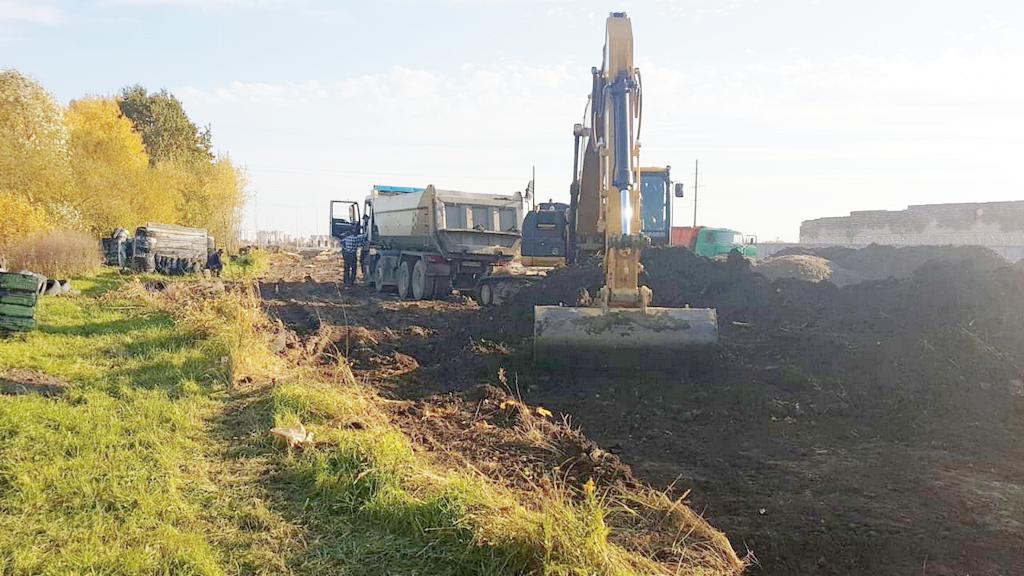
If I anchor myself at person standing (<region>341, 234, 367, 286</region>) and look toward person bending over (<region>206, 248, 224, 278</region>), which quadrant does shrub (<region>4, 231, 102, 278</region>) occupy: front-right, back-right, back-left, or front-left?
front-left

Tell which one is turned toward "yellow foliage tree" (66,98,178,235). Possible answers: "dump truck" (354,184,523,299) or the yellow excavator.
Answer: the dump truck

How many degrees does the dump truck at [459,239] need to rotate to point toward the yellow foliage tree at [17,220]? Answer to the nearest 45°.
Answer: approximately 45° to its left

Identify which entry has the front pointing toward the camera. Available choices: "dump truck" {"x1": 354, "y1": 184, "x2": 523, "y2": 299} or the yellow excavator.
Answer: the yellow excavator

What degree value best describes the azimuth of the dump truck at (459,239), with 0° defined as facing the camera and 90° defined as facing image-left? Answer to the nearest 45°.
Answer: approximately 135°

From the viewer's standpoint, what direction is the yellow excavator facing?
toward the camera

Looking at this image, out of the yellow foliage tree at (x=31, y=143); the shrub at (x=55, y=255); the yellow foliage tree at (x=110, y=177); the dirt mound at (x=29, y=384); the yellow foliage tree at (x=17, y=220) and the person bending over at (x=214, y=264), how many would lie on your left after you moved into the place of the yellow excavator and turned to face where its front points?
0

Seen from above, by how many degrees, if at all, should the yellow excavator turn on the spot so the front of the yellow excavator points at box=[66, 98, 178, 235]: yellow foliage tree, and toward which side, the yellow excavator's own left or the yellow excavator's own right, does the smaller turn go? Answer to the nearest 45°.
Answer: approximately 135° to the yellow excavator's own right

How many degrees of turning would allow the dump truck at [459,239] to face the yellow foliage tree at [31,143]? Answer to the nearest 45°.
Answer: approximately 45° to its left

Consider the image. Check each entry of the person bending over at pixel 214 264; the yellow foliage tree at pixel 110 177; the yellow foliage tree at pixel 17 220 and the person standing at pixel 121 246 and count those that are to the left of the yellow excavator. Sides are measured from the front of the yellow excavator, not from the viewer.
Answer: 0

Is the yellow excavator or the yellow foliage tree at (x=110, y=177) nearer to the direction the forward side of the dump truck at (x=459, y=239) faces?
the yellow foliage tree

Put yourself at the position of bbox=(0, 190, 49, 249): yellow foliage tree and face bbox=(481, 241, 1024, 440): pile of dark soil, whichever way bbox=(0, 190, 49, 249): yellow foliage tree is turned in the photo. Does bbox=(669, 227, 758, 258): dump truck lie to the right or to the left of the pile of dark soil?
left

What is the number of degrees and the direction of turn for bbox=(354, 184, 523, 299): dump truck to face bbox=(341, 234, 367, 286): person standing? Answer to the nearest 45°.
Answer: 0° — it already faces them

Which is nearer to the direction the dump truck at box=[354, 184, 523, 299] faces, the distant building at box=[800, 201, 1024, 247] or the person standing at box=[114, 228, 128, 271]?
the person standing

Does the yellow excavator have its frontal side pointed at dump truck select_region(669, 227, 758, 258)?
no

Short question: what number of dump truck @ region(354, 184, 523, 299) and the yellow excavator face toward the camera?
1

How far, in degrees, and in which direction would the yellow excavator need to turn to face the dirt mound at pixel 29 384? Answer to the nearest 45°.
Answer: approximately 45° to its right

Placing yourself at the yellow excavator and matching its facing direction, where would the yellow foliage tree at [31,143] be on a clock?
The yellow foliage tree is roughly at 4 o'clock from the yellow excavator.
